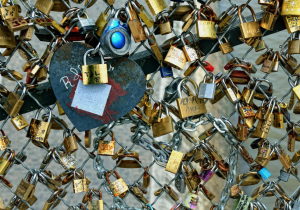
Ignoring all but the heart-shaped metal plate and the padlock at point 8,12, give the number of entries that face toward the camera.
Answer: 2

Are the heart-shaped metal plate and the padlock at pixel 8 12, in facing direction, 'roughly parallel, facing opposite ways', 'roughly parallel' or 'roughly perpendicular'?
roughly parallel

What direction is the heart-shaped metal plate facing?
toward the camera
